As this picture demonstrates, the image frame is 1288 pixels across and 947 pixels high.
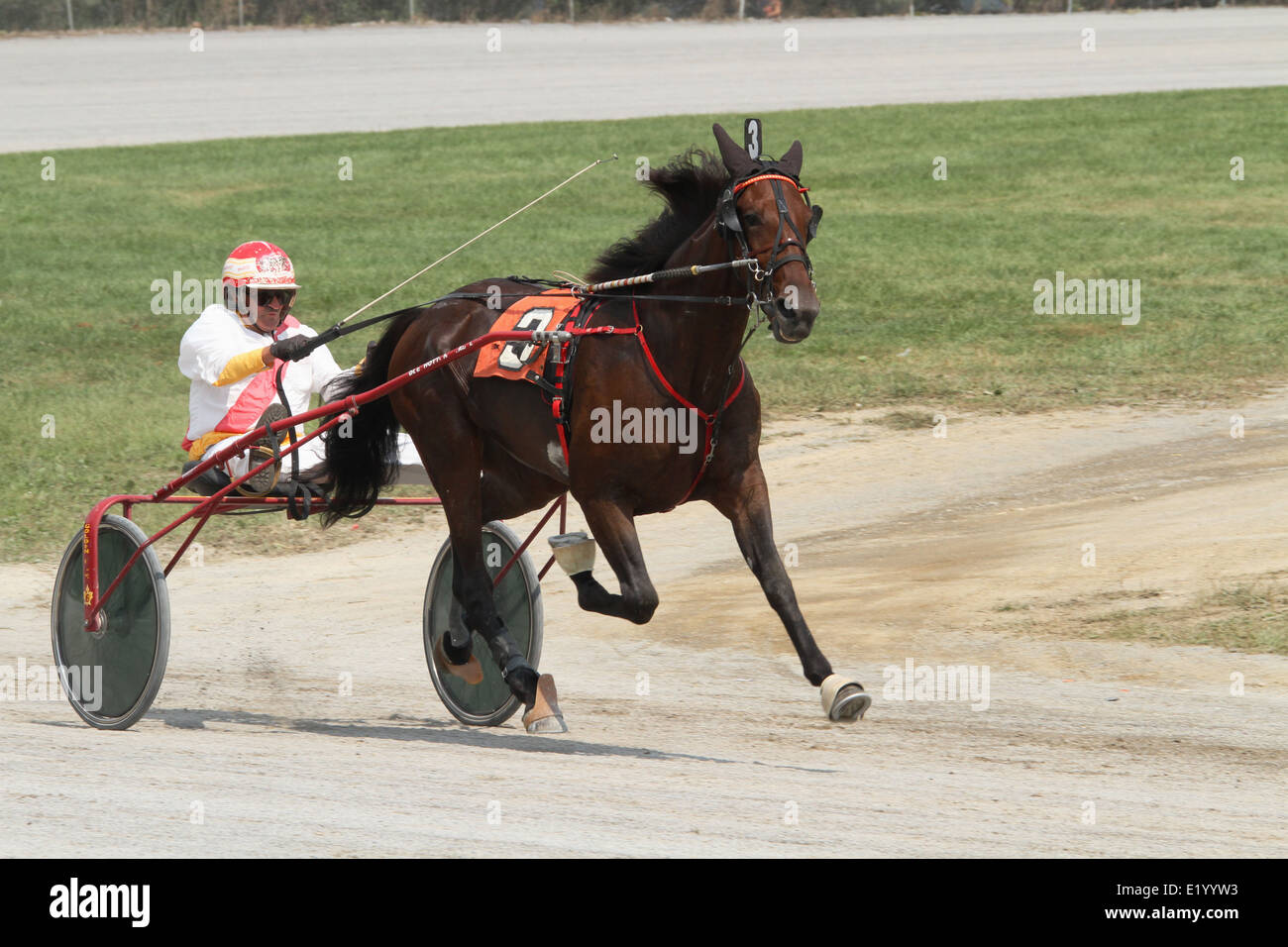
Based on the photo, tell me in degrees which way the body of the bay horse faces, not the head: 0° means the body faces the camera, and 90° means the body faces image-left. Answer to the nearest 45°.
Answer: approximately 315°

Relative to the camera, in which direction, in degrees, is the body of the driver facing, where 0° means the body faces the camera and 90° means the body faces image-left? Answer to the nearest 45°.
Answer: approximately 315°

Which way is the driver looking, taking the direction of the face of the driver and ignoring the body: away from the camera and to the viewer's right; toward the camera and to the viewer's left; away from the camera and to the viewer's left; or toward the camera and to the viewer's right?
toward the camera and to the viewer's right

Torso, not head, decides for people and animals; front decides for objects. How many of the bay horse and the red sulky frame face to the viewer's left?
0

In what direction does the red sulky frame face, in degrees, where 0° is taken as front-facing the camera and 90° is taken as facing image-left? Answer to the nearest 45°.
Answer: approximately 315°

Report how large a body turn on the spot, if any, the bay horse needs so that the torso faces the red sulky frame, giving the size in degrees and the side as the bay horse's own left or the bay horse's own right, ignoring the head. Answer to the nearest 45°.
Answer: approximately 180°

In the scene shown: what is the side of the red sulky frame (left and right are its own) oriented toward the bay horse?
front
